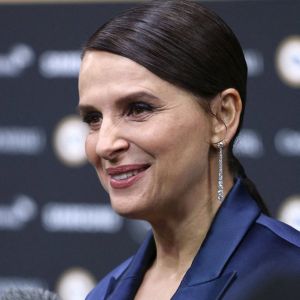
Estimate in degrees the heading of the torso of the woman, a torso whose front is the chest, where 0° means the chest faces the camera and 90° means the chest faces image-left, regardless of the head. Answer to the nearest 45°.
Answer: approximately 45°
